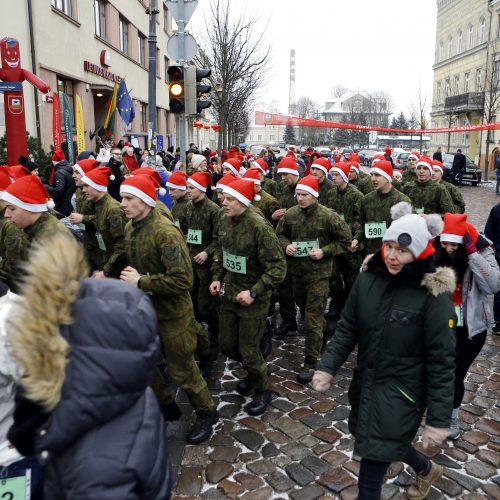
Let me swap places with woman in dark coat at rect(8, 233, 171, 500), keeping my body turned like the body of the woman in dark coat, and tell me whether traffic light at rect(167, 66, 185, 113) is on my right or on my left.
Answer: on my right

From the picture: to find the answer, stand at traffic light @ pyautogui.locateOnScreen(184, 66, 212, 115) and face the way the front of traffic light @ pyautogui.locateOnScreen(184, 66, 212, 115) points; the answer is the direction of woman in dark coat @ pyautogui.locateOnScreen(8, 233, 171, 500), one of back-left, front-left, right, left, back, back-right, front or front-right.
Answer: right

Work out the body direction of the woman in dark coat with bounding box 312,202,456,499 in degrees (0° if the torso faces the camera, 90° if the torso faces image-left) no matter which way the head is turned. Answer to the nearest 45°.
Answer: approximately 45°

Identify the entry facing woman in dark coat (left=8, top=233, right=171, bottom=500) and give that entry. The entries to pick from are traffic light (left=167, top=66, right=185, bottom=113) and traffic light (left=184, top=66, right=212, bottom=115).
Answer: traffic light (left=167, top=66, right=185, bottom=113)

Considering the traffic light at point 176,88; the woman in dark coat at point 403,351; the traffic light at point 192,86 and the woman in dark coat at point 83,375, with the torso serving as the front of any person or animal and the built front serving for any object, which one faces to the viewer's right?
the traffic light at point 192,86

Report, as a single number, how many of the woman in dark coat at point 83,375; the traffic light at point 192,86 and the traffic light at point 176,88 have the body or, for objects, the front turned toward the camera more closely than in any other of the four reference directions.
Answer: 1

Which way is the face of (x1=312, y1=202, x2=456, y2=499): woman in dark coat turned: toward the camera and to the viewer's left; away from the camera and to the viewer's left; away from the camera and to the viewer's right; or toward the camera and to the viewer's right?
toward the camera and to the viewer's left

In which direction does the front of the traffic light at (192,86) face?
to the viewer's right

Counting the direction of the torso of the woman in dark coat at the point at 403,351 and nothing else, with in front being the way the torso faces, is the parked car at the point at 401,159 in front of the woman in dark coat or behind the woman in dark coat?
behind

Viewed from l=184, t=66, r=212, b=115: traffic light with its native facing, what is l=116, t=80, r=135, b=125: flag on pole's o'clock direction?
The flag on pole is roughly at 8 o'clock from the traffic light.
